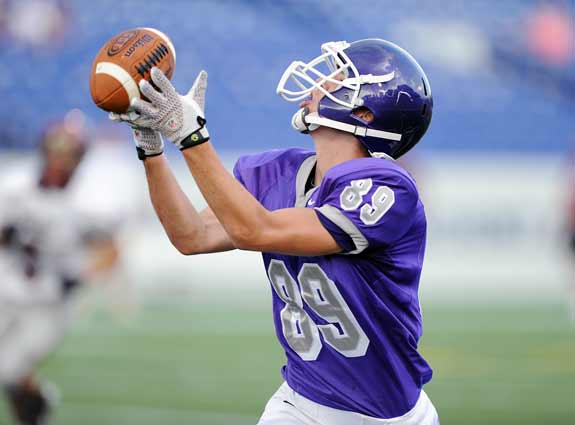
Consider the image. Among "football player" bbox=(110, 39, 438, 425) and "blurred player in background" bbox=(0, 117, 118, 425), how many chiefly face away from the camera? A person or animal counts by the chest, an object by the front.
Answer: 0

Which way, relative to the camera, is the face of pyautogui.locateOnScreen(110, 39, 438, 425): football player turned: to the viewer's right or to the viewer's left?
to the viewer's left

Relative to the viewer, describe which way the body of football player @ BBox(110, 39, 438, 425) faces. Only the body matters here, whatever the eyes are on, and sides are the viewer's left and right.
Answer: facing the viewer and to the left of the viewer

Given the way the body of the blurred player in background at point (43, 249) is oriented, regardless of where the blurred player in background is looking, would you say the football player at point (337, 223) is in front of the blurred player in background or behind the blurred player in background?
in front

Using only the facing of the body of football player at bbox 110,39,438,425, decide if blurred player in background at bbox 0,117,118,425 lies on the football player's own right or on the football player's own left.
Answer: on the football player's own right
